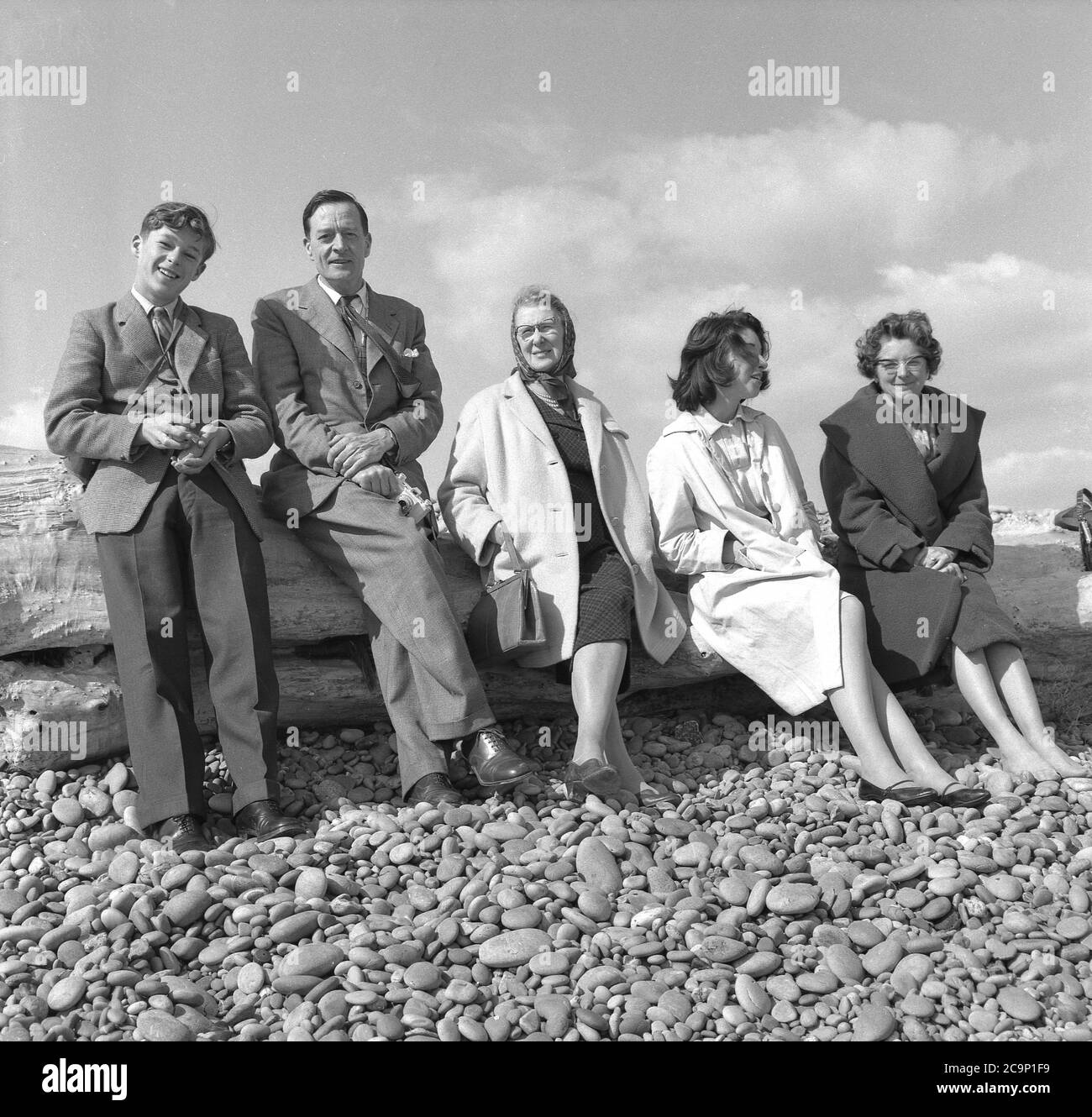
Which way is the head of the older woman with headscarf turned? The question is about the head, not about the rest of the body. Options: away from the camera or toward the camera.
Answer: toward the camera

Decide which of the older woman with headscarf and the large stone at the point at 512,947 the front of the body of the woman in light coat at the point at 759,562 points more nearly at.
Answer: the large stone

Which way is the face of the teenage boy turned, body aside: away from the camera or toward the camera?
toward the camera

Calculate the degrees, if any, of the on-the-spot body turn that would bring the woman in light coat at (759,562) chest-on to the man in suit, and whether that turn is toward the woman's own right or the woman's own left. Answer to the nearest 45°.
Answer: approximately 90° to the woman's own right

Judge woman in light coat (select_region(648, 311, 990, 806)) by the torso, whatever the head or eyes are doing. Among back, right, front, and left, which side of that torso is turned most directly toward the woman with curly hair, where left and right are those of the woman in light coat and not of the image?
left

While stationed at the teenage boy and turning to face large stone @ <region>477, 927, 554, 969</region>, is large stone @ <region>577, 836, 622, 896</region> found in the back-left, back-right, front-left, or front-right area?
front-left

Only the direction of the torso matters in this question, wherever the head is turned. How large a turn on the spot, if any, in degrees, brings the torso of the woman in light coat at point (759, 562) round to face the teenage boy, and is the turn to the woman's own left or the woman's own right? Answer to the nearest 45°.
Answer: approximately 90° to the woman's own right

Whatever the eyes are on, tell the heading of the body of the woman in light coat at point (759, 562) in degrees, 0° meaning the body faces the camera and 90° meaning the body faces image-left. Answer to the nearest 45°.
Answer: approximately 315°

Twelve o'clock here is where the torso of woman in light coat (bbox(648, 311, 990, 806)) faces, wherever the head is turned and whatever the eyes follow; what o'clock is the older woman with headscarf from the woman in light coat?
The older woman with headscarf is roughly at 4 o'clock from the woman in light coat.

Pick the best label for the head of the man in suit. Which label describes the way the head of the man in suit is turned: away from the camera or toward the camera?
toward the camera

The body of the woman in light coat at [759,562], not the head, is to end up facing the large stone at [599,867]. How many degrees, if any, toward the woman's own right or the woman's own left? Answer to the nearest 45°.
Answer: approximately 45° to the woman's own right
